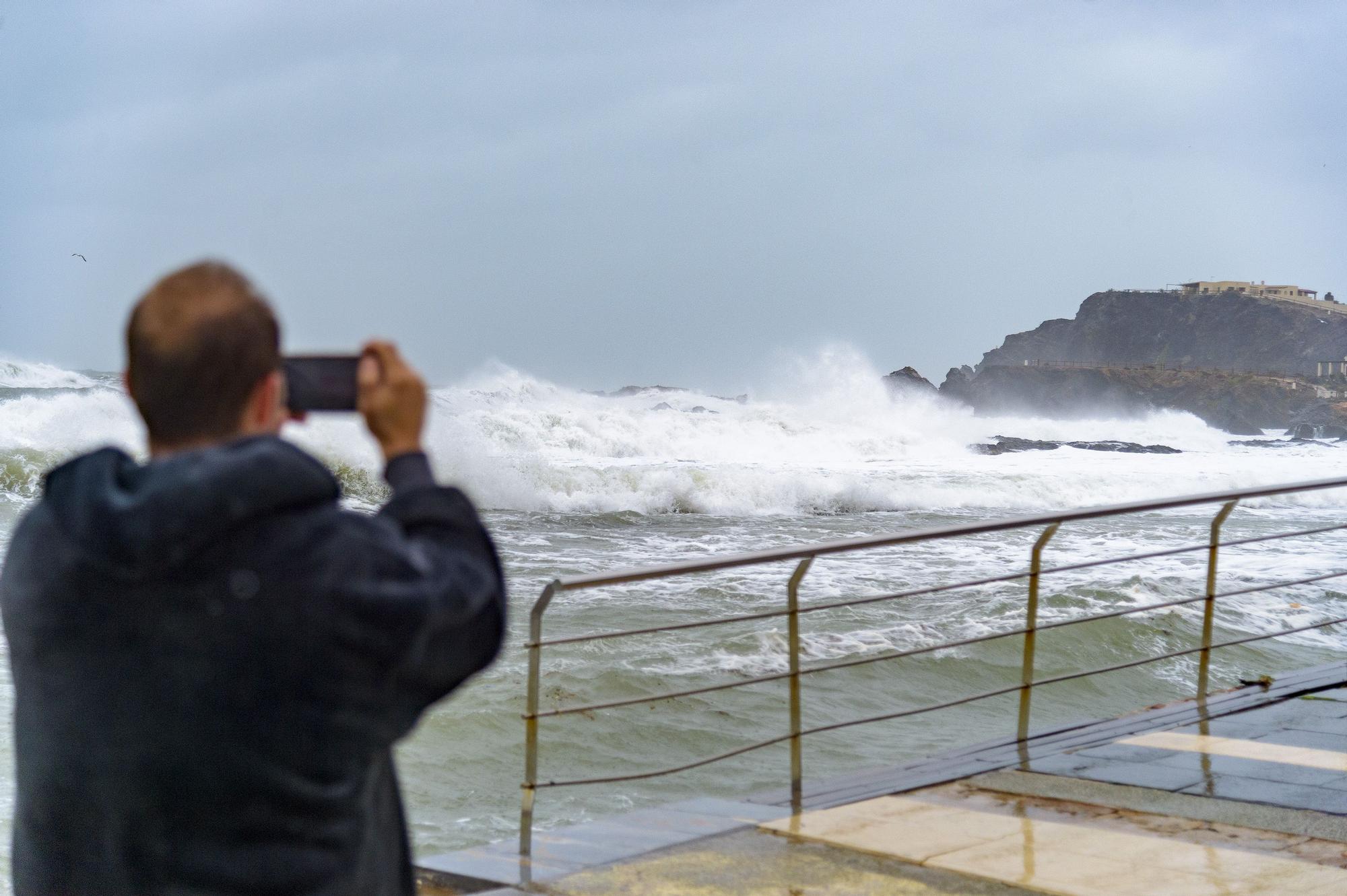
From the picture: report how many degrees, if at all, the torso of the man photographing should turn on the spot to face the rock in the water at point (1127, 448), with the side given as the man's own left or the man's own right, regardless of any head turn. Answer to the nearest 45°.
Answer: approximately 45° to the man's own right

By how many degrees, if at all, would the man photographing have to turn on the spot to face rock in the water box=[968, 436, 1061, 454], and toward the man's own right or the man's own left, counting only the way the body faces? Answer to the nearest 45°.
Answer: approximately 45° to the man's own right

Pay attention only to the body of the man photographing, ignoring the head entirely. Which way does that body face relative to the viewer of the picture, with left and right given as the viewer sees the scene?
facing away from the viewer

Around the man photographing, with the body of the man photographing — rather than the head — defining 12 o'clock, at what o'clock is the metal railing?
The metal railing is roughly at 1 o'clock from the man photographing.

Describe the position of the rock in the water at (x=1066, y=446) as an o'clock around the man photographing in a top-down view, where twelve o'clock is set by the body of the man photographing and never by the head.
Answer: The rock in the water is roughly at 1 o'clock from the man photographing.

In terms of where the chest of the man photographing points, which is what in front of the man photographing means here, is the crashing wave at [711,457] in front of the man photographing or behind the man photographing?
in front
